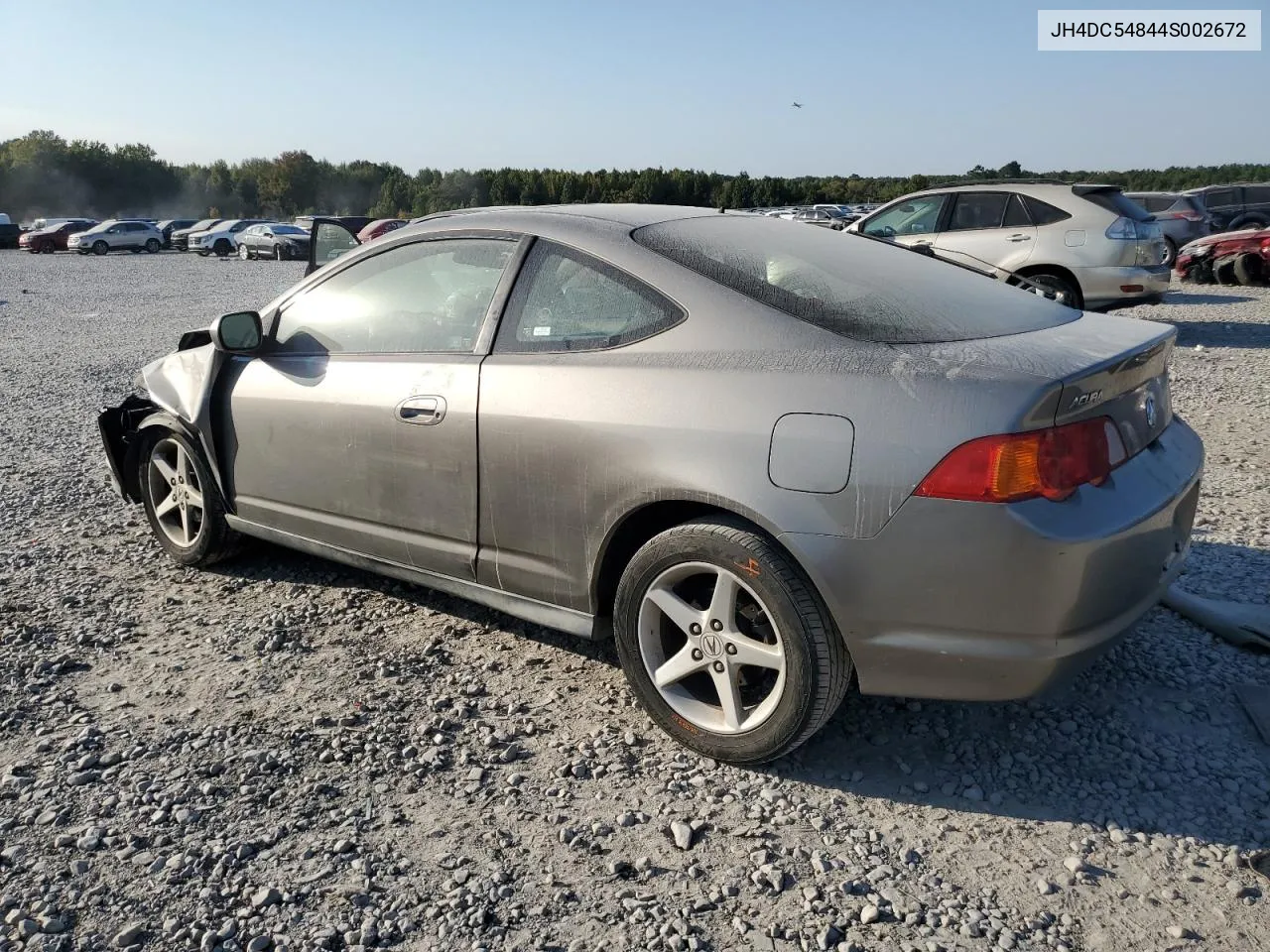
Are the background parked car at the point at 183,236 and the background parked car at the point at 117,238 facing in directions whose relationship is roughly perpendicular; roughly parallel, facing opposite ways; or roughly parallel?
roughly parallel

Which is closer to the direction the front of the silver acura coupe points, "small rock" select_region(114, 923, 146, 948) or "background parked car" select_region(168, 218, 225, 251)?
the background parked car

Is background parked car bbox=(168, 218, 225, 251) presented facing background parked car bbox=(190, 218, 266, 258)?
no

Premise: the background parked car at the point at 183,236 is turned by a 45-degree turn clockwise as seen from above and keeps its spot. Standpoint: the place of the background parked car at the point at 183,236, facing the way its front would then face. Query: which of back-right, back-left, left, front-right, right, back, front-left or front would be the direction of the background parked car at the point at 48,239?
front

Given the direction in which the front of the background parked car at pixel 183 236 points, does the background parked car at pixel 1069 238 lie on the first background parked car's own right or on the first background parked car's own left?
on the first background parked car's own left

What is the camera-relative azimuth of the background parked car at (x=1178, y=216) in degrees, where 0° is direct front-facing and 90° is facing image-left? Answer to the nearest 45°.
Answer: approximately 135°

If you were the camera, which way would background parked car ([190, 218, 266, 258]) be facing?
facing the viewer and to the left of the viewer

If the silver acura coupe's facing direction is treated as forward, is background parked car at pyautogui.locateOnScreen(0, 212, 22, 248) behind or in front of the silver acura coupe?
in front

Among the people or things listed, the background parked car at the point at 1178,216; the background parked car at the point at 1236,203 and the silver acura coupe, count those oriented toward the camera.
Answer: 0

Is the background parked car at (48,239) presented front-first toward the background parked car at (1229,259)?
no

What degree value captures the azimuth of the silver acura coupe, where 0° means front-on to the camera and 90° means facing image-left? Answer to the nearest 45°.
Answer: approximately 135°
